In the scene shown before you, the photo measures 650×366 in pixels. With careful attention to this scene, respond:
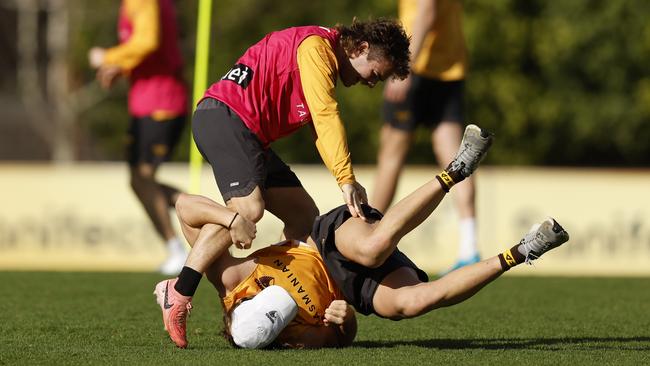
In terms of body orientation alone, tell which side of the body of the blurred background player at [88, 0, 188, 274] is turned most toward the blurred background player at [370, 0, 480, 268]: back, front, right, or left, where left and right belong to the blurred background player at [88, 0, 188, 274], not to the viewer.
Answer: back

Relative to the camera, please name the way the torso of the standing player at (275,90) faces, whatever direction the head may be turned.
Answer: to the viewer's right

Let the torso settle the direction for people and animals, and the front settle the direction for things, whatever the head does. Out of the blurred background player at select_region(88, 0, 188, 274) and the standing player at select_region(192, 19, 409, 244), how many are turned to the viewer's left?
1

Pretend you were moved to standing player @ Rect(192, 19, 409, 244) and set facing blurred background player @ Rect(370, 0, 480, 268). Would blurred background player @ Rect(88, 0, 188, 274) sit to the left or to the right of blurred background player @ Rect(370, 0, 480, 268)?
left

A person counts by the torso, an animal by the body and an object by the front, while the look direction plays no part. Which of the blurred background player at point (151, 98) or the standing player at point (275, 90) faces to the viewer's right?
the standing player

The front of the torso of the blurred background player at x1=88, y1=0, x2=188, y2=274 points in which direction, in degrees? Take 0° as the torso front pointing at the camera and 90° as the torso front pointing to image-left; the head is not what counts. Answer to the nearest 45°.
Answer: approximately 90°

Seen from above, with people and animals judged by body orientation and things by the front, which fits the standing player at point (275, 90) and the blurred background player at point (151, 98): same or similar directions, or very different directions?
very different directions
